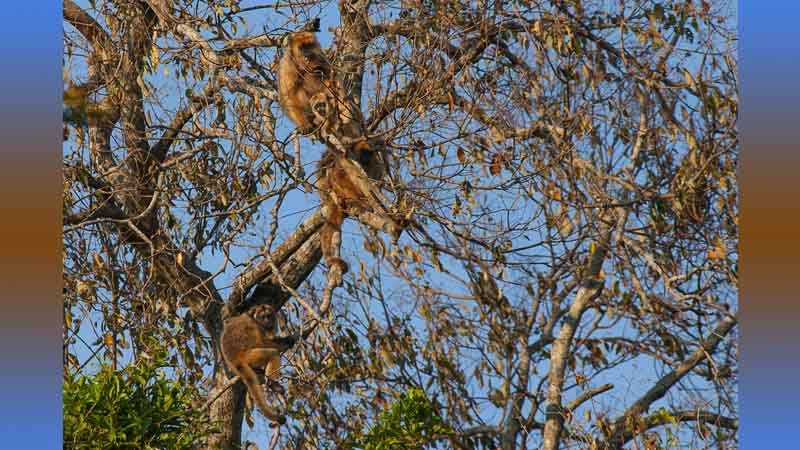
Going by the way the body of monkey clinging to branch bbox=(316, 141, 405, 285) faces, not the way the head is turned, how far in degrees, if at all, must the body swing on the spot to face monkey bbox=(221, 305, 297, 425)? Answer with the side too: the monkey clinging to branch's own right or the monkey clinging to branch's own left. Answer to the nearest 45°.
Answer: approximately 135° to the monkey clinging to branch's own left
